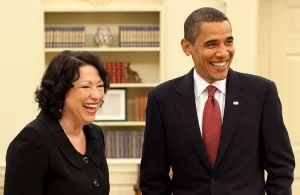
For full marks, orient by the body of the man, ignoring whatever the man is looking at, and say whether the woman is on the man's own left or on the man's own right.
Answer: on the man's own right

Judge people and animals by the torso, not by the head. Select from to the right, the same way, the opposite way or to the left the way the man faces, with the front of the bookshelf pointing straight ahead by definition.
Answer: the same way

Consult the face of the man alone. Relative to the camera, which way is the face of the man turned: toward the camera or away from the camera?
toward the camera

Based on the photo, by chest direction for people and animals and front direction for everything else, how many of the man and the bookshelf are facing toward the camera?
2

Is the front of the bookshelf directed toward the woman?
yes

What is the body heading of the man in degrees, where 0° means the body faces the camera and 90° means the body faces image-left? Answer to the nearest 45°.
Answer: approximately 0°

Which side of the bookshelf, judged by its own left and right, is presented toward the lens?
front

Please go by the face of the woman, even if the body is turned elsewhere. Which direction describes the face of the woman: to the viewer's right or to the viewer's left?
to the viewer's right

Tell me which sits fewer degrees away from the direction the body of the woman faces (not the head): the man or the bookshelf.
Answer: the man

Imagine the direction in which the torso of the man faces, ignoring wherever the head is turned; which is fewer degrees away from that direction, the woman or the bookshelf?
the woman

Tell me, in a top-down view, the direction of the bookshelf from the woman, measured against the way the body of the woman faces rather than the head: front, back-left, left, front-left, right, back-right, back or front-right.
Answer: back-left

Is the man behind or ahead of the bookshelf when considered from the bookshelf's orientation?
ahead
